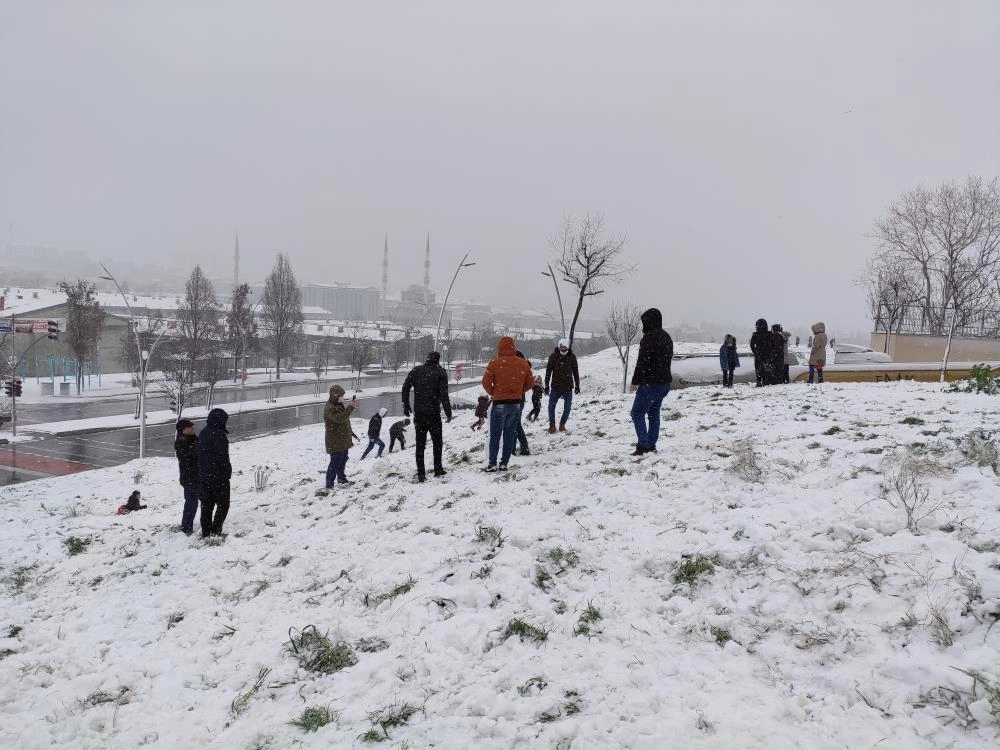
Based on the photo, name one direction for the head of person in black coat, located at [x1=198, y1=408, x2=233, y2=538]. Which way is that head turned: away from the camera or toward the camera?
away from the camera

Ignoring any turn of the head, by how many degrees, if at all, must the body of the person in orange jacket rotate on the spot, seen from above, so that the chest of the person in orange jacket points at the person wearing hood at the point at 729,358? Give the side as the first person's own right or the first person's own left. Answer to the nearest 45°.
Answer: approximately 45° to the first person's own right

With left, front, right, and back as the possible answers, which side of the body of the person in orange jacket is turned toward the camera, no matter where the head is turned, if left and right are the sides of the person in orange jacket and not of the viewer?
back

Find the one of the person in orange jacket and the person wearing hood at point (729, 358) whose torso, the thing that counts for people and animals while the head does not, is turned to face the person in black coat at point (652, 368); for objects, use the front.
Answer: the person wearing hood

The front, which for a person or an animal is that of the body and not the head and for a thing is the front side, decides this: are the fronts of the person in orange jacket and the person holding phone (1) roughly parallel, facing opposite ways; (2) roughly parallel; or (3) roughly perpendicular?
roughly perpendicular

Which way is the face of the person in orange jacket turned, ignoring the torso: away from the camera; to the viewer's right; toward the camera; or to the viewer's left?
away from the camera
